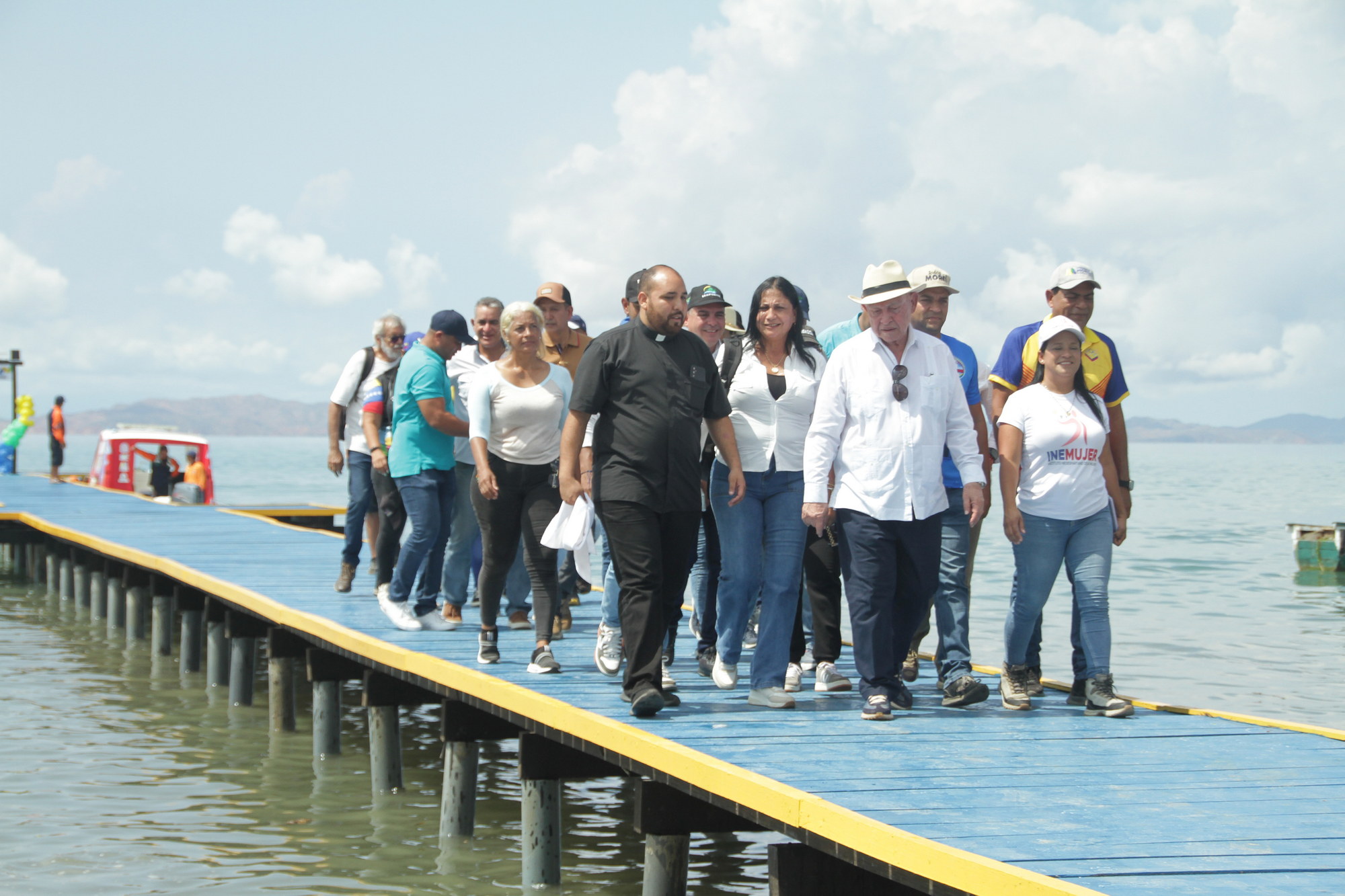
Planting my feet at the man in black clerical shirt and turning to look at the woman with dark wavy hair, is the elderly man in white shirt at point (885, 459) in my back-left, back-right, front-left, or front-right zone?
front-right

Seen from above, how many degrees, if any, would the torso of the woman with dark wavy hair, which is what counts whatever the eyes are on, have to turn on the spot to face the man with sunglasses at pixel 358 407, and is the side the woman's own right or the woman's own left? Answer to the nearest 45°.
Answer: approximately 135° to the woman's own right

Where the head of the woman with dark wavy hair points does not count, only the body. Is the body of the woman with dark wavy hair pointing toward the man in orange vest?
no

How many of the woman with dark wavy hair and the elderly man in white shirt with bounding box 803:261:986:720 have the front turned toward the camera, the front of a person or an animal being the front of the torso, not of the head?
2

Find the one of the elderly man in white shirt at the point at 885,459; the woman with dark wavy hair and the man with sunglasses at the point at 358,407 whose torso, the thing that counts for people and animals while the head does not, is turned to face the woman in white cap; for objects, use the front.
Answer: the man with sunglasses

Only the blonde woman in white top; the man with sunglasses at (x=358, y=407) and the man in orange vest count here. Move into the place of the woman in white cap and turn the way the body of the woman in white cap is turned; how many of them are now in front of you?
0

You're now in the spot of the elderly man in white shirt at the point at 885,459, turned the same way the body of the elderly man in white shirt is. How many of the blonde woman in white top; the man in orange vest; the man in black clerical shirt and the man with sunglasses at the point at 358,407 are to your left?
0

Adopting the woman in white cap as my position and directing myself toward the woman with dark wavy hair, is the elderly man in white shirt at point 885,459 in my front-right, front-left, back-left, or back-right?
front-left

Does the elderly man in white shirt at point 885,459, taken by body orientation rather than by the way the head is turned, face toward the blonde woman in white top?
no

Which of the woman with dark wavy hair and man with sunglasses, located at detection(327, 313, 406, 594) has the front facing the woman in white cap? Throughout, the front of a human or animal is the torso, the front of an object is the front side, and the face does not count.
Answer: the man with sunglasses

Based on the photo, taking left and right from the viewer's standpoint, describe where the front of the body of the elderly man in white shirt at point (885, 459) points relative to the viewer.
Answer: facing the viewer

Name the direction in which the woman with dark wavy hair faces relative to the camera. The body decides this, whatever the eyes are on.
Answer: toward the camera

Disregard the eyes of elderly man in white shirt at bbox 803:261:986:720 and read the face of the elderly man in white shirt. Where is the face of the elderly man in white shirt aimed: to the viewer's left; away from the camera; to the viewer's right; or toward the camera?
toward the camera

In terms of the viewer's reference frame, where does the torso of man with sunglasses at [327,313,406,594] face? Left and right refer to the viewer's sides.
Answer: facing the viewer and to the right of the viewer

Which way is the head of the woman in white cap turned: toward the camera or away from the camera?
toward the camera

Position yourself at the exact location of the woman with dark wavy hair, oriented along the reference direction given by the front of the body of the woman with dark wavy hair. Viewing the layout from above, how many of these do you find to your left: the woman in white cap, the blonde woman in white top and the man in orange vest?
1

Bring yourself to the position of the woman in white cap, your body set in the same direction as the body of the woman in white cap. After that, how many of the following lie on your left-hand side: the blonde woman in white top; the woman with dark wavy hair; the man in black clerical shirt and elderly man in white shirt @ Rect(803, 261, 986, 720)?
0

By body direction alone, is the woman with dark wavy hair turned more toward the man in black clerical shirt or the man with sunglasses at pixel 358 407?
the man in black clerical shirt
